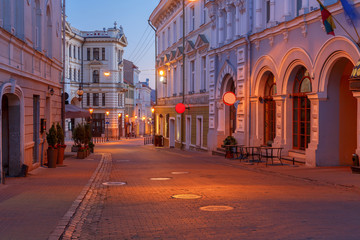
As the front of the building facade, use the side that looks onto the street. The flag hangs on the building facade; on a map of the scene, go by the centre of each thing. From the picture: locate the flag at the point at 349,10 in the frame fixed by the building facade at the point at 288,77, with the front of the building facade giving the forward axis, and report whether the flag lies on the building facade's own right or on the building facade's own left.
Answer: on the building facade's own left

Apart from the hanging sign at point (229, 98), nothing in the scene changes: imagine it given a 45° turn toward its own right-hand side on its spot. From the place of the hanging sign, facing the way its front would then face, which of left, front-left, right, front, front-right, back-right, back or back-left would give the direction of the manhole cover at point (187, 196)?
front-left

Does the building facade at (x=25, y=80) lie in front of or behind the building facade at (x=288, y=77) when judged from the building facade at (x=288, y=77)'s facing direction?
in front

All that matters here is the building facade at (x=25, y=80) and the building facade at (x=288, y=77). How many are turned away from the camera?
0

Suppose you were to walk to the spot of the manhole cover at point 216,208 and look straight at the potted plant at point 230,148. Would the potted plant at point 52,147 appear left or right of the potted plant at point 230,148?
left

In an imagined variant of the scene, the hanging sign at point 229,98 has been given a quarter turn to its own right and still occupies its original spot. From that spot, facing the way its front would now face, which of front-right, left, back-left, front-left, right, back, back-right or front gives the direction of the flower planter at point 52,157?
front-left

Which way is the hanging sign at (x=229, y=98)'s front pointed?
toward the camera

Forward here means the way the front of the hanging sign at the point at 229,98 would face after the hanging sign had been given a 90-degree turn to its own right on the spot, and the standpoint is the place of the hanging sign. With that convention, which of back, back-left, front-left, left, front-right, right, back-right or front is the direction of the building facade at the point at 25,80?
front-left

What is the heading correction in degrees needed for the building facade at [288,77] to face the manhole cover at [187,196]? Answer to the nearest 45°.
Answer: approximately 45° to its left

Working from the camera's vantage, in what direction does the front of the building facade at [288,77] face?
facing the viewer and to the left of the viewer

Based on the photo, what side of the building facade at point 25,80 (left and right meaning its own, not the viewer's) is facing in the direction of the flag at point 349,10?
front

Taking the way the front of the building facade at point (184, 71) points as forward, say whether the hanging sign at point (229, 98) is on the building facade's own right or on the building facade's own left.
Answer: on the building facade's own left

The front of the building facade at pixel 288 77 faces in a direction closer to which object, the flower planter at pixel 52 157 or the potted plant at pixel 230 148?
the flower planter

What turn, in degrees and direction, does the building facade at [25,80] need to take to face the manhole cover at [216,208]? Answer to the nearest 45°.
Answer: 0° — it already faces it

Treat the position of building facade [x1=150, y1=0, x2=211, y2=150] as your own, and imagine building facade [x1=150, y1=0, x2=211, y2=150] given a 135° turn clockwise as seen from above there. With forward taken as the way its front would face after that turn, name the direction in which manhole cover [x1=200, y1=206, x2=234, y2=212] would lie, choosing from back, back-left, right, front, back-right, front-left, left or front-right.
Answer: back
